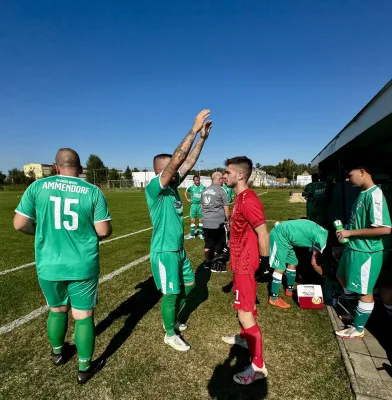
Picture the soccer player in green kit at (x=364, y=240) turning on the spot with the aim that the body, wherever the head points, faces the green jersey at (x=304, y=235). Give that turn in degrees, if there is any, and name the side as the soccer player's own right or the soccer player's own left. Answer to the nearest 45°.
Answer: approximately 45° to the soccer player's own right

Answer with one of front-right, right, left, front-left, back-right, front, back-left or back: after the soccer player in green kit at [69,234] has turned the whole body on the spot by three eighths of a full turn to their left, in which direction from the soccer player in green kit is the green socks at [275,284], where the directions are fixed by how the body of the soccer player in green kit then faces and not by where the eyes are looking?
back-left

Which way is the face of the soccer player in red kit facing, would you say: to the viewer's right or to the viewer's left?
to the viewer's left

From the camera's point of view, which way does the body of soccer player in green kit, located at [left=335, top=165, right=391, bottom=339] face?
to the viewer's left

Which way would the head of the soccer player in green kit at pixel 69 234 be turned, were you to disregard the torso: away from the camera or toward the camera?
away from the camera

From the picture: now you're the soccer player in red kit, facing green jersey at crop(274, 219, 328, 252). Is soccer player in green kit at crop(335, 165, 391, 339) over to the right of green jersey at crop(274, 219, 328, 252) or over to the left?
right

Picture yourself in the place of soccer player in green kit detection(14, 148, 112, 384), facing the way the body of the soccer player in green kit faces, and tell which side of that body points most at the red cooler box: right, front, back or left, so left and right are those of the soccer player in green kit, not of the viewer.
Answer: right

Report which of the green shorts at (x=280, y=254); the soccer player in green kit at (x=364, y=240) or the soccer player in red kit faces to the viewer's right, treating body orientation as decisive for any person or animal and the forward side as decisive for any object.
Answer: the green shorts

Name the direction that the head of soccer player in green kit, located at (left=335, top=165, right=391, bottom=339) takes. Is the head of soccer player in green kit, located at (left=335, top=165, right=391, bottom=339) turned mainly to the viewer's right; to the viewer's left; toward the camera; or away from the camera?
to the viewer's left
